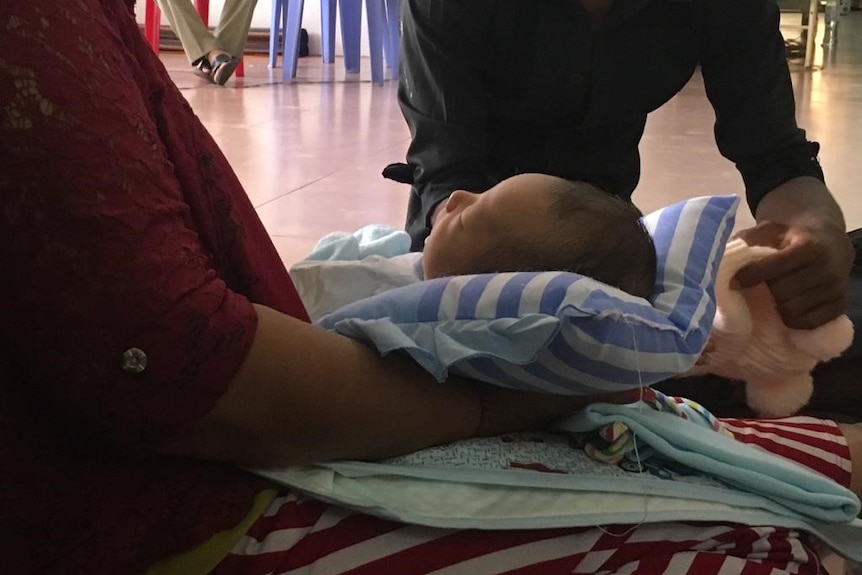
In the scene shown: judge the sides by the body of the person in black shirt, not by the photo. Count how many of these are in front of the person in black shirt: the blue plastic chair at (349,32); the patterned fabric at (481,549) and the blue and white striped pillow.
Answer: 2

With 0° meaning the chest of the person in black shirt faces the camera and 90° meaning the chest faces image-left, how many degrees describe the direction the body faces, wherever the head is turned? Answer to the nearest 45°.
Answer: approximately 0°

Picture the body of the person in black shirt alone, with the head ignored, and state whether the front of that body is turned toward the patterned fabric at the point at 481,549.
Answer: yes

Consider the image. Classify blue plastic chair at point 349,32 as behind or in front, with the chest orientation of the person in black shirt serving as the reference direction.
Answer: behind
